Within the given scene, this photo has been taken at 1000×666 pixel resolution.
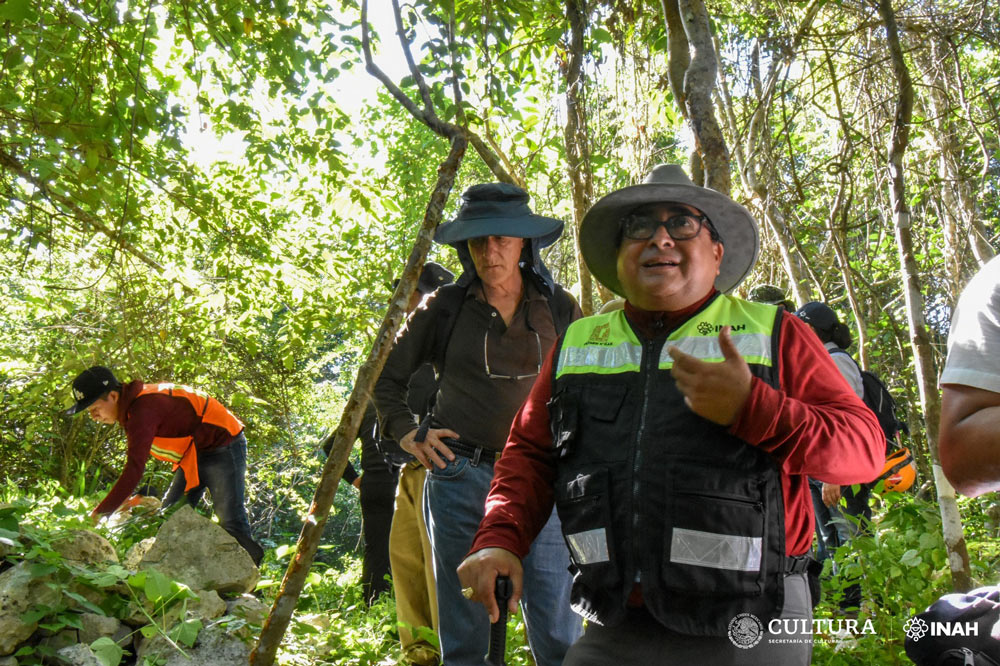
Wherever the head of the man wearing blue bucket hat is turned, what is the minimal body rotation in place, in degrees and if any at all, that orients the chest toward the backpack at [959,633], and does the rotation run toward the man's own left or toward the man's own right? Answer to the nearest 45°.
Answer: approximately 45° to the man's own left

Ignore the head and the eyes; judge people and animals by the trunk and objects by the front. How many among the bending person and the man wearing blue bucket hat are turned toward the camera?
1

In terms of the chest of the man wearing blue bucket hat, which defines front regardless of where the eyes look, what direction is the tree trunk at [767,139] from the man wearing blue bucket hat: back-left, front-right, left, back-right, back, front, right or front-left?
back-left

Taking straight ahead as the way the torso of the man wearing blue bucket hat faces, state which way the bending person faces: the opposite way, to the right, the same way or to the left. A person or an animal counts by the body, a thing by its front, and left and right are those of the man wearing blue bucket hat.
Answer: to the right

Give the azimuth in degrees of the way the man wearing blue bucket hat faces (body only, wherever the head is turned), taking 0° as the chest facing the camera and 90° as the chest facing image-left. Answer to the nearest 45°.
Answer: approximately 0°

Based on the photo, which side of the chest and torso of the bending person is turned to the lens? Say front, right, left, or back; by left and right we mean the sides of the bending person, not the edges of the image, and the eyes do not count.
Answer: left

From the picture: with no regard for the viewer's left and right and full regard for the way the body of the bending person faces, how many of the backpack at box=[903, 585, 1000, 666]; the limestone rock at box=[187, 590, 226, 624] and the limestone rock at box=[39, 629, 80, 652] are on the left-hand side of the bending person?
3
